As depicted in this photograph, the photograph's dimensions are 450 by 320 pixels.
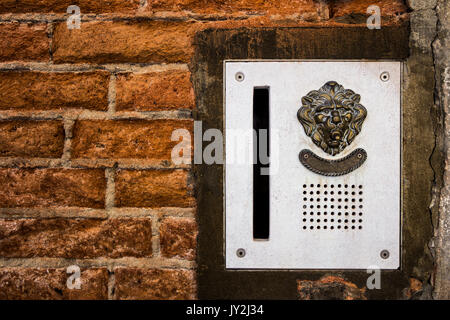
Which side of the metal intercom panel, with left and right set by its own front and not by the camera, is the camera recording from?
front
